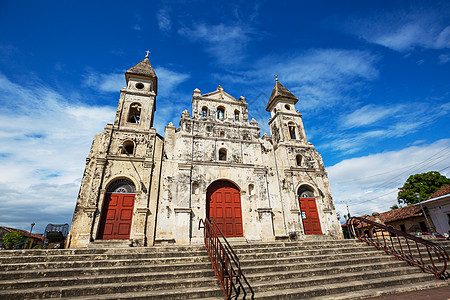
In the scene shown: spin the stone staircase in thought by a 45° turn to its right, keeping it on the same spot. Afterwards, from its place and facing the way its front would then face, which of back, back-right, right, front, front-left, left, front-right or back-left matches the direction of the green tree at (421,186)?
back

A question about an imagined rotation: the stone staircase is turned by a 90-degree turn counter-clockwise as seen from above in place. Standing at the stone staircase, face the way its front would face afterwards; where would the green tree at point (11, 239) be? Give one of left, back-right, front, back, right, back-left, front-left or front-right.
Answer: back-left

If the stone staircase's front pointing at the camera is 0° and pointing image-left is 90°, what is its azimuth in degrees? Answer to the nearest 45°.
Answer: approximately 0°

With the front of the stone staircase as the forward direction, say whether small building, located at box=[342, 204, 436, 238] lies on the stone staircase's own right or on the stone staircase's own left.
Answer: on the stone staircase's own left

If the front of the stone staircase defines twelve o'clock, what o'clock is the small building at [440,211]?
The small building is roughly at 8 o'clock from the stone staircase.
